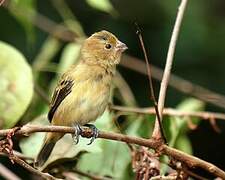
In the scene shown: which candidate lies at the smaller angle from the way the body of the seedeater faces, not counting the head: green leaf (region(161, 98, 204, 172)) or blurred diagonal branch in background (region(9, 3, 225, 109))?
the green leaf

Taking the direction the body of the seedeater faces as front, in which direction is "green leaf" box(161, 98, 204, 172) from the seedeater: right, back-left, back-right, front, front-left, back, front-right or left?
front-left

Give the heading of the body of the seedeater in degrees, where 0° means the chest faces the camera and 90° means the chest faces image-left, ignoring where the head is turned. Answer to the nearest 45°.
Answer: approximately 315°
